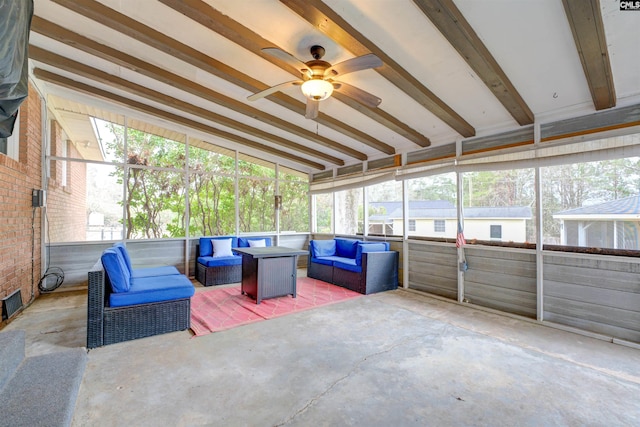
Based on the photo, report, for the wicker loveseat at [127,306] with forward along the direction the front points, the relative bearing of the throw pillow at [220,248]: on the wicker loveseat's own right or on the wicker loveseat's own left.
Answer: on the wicker loveseat's own left

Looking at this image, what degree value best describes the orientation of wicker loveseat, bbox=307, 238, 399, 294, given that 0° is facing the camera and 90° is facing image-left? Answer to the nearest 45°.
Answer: approximately 45°

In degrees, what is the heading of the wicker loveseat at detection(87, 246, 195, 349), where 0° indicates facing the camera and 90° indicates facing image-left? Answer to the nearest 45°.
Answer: approximately 270°

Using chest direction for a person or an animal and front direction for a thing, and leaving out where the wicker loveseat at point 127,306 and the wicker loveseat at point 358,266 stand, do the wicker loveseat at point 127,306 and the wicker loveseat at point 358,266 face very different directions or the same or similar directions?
very different directions

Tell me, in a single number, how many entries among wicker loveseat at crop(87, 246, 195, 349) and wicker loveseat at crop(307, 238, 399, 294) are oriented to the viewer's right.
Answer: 1

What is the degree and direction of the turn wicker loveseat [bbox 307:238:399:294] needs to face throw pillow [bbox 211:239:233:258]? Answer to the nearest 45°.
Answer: approximately 45° to its right

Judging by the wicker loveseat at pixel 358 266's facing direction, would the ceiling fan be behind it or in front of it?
in front

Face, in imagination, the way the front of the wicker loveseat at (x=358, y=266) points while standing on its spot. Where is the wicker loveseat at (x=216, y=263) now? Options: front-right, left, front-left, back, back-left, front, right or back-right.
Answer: front-right

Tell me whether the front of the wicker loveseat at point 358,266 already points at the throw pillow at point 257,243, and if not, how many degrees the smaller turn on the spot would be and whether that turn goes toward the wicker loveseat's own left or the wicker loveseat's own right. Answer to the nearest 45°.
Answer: approximately 45° to the wicker loveseat's own right
